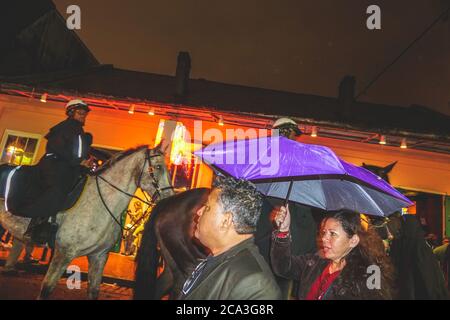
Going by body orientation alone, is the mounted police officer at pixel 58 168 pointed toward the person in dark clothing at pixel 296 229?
yes

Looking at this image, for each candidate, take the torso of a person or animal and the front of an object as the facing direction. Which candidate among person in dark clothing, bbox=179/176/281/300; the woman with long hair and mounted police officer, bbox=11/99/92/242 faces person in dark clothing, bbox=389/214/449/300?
the mounted police officer

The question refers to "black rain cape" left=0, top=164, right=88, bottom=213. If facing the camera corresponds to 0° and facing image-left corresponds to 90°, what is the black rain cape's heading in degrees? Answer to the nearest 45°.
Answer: approximately 270°

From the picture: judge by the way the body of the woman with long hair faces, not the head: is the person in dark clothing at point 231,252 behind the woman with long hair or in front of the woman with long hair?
in front

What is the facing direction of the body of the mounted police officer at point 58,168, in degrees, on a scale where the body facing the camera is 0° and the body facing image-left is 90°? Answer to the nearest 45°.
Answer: approximately 315°

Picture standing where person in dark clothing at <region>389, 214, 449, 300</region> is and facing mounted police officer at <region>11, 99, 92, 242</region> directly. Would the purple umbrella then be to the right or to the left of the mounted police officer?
left

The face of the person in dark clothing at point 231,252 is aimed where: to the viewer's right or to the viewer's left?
to the viewer's left

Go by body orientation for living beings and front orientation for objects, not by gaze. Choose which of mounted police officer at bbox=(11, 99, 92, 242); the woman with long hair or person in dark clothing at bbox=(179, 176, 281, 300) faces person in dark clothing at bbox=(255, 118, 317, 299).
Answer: the mounted police officer

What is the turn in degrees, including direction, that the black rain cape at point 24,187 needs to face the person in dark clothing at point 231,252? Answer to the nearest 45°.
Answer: approximately 90° to its right

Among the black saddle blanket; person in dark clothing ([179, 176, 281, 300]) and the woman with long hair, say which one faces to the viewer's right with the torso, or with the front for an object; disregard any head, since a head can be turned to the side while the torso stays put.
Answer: the black saddle blanket

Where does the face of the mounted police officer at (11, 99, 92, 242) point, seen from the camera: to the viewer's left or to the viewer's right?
to the viewer's right

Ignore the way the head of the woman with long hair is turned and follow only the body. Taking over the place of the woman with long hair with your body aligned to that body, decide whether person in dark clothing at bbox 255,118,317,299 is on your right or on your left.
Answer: on your right
